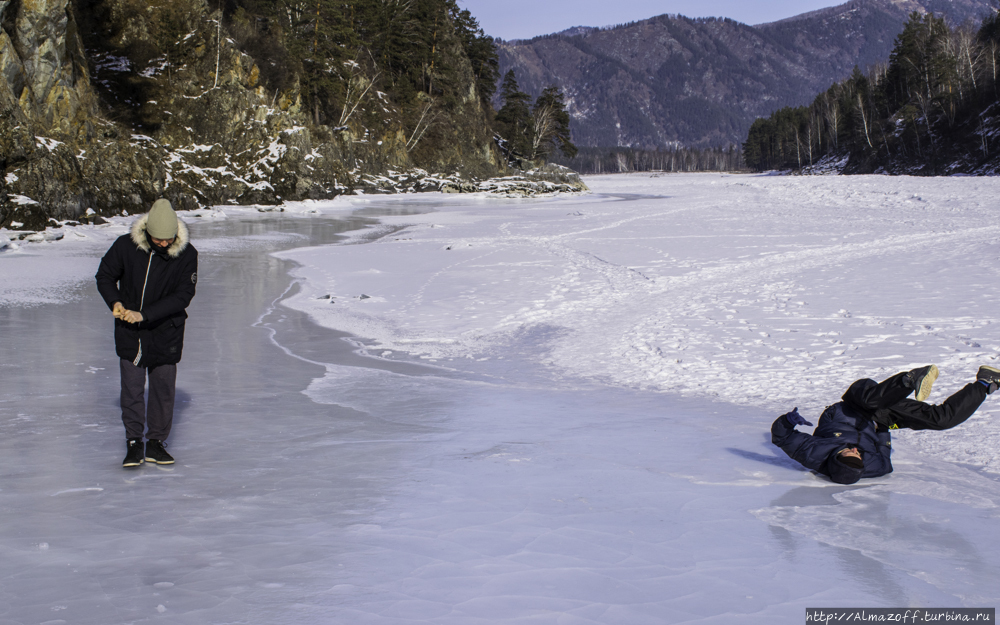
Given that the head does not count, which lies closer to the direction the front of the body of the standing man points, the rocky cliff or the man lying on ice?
the man lying on ice

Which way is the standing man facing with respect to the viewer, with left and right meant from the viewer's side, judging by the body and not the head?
facing the viewer

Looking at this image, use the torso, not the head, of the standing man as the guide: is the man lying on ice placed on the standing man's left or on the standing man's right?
on the standing man's left

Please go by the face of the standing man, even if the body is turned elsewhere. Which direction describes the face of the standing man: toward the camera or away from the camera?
toward the camera

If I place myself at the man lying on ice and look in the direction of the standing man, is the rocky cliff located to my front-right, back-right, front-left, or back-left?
front-right

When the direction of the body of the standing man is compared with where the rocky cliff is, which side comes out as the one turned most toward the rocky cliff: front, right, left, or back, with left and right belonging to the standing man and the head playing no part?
back
